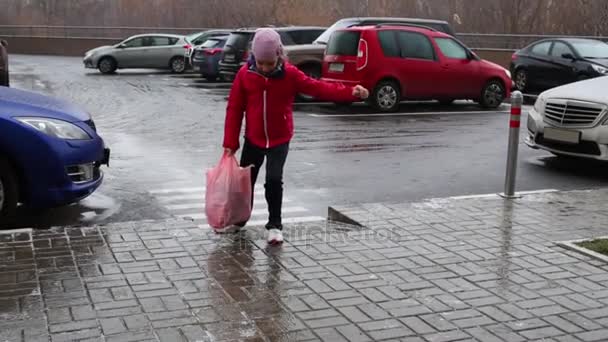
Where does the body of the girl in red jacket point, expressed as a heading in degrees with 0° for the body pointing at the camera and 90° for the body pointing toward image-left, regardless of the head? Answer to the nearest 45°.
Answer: approximately 0°

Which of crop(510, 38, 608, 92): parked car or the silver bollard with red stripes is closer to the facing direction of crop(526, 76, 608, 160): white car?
the silver bollard with red stripes

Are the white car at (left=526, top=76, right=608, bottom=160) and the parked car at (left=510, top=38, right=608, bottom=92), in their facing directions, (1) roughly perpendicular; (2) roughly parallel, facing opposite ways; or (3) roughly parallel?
roughly perpendicular

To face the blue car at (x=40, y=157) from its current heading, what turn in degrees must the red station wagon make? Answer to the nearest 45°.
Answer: approximately 135° to its right

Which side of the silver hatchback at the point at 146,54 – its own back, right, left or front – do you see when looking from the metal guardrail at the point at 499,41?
back

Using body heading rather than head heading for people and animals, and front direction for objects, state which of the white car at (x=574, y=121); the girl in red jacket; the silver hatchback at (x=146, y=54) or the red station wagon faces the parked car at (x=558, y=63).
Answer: the red station wagon

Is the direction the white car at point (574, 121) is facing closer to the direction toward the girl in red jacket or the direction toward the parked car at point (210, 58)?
the girl in red jacket

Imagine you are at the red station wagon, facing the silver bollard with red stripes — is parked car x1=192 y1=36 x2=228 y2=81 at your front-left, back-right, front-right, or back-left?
back-right

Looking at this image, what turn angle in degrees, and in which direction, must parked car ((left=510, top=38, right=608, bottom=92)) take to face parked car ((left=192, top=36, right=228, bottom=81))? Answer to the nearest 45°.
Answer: approximately 135° to its right
